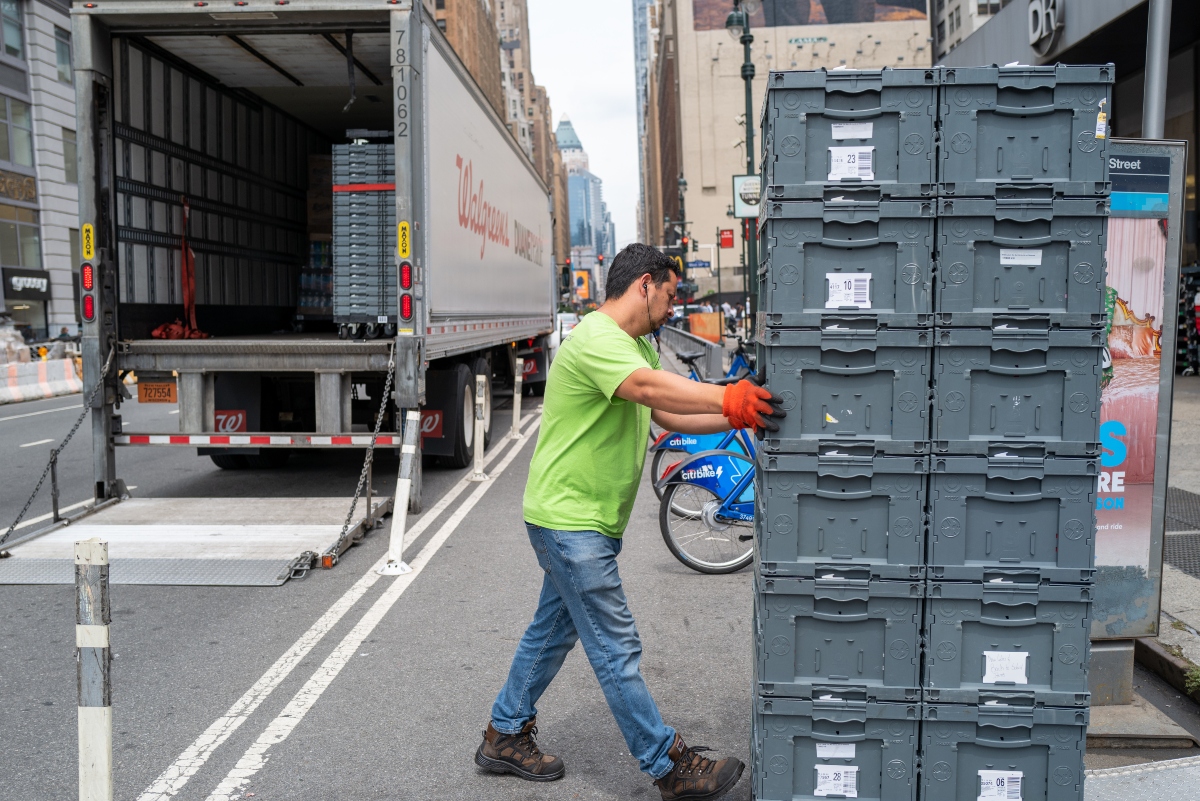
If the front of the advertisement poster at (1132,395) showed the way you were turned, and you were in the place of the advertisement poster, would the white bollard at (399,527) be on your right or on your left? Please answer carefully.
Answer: on your right

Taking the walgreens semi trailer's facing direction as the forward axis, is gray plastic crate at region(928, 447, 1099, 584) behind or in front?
behind

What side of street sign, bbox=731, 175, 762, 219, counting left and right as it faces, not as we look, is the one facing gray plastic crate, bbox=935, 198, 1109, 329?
front

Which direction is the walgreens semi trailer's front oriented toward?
away from the camera

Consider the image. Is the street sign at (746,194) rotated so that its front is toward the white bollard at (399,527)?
yes

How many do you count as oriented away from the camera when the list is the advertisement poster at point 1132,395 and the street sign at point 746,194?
0

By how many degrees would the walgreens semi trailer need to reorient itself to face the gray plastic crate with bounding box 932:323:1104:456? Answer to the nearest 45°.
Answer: approximately 180°

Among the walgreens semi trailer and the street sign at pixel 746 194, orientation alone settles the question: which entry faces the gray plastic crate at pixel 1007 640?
the street sign

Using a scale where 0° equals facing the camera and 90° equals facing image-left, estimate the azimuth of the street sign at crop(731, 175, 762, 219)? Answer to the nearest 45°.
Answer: approximately 0°

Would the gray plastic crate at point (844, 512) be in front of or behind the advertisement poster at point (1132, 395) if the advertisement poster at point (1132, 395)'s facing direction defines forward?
in front

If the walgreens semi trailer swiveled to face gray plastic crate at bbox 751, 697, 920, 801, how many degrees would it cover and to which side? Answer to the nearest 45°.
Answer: approximately 180°

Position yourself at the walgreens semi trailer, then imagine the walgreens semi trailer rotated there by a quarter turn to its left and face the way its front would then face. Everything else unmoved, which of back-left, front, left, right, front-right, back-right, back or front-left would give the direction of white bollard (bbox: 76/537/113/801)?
left

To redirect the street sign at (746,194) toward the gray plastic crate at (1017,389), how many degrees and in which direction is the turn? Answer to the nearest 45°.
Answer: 0° — it already faces it

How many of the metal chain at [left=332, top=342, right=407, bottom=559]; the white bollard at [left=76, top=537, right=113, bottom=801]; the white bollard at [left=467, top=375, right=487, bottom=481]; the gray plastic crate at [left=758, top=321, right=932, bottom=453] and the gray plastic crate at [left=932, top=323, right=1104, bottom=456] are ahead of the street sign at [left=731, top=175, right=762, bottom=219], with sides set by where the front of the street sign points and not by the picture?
5

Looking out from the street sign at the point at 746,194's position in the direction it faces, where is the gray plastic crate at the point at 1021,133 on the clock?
The gray plastic crate is roughly at 12 o'clock from the street sign.

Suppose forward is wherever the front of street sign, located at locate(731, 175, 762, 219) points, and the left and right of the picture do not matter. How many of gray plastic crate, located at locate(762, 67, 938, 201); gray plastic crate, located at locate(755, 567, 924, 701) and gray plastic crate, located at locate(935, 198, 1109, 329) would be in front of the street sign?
3

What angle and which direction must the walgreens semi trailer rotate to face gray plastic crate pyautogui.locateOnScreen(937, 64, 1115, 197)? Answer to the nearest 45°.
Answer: approximately 180°
